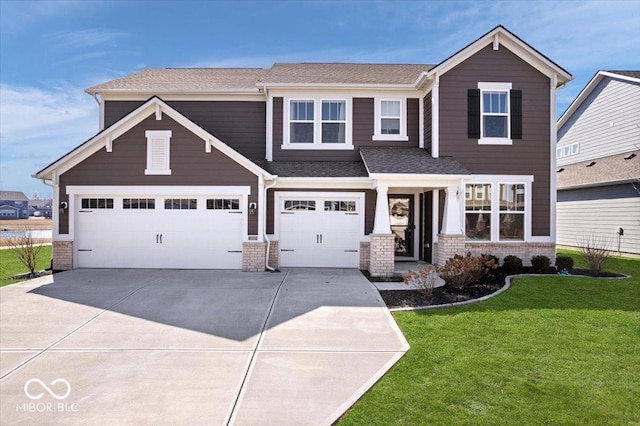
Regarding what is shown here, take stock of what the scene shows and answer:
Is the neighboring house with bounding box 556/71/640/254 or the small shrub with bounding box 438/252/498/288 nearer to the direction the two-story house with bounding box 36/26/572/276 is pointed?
the small shrub

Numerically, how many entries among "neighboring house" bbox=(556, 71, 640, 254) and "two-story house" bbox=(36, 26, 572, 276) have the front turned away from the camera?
0

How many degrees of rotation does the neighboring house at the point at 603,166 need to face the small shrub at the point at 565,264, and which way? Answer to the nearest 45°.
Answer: approximately 45° to its right

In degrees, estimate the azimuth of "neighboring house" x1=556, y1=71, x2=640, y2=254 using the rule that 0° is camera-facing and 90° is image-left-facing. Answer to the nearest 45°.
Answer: approximately 315°

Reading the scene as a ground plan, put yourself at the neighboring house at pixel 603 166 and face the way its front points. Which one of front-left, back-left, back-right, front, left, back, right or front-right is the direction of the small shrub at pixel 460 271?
front-right

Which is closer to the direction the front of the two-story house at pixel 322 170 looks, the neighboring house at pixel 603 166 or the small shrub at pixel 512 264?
the small shrub

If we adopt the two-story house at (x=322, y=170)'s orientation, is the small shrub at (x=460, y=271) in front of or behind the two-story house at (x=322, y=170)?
in front

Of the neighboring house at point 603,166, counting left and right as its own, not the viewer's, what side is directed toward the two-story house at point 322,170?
right

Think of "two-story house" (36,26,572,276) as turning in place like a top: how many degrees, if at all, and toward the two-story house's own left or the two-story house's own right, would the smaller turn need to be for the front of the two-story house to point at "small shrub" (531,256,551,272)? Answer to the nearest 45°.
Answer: approximately 90° to the two-story house's own left

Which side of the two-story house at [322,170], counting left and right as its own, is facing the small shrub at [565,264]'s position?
left

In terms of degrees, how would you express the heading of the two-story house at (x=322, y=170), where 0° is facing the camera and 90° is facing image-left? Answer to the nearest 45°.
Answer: approximately 0°
